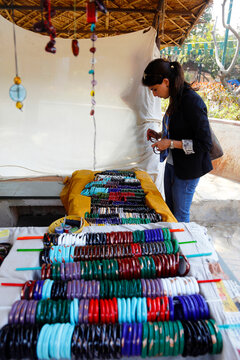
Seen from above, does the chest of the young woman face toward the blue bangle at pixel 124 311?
no

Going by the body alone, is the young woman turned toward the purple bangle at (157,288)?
no

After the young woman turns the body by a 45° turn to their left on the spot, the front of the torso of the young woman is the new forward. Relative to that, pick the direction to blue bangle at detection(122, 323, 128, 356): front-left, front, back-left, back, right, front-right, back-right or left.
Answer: front-left

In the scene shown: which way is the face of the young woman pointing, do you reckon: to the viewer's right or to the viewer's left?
to the viewer's left

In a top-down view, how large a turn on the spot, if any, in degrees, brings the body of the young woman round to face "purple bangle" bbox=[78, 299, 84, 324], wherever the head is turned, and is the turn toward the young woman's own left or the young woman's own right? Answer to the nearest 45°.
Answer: approximately 90° to the young woman's own left

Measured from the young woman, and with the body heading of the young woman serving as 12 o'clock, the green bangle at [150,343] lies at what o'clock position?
The green bangle is roughly at 9 o'clock from the young woman.

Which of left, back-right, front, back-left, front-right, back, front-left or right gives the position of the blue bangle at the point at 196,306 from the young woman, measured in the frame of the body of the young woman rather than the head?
left

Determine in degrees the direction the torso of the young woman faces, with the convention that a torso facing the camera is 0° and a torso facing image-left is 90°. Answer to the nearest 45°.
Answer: approximately 90°

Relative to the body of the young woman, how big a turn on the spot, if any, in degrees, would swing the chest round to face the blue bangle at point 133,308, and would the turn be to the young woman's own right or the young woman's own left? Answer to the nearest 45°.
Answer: approximately 90° to the young woman's own left

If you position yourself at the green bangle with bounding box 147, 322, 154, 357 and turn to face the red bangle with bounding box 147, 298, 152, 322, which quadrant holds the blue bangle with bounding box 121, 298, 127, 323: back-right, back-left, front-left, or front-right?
front-left

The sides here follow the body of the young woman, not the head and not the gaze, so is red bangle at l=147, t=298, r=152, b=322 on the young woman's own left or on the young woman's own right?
on the young woman's own left

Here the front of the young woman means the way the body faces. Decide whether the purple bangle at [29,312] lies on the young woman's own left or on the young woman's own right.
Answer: on the young woman's own left
